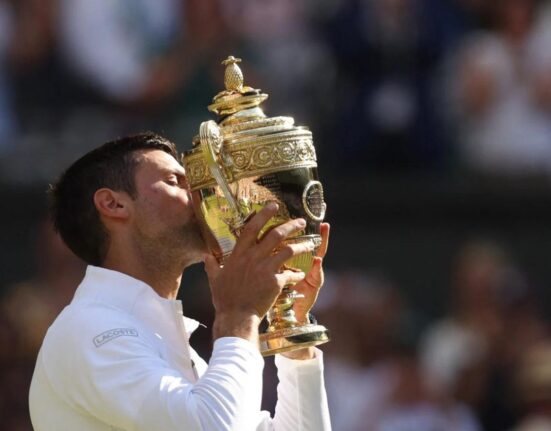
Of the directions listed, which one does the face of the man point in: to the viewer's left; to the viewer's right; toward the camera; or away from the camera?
to the viewer's right

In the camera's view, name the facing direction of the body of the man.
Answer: to the viewer's right
